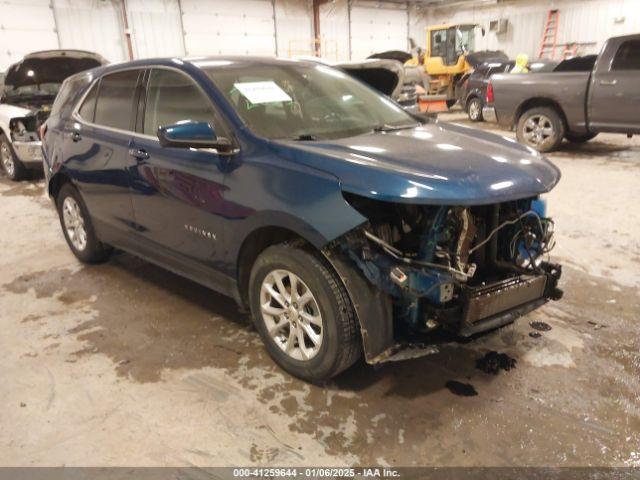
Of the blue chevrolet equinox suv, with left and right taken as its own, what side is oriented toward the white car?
back

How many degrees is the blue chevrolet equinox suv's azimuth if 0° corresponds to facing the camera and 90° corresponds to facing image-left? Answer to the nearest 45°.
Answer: approximately 315°

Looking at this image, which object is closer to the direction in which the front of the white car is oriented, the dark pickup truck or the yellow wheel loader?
the dark pickup truck

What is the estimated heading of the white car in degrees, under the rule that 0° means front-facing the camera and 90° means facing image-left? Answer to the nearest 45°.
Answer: approximately 315°

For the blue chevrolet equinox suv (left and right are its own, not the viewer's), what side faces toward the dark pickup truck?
left

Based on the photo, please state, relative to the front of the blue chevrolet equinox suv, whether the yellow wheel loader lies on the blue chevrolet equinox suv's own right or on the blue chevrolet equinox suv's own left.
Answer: on the blue chevrolet equinox suv's own left
